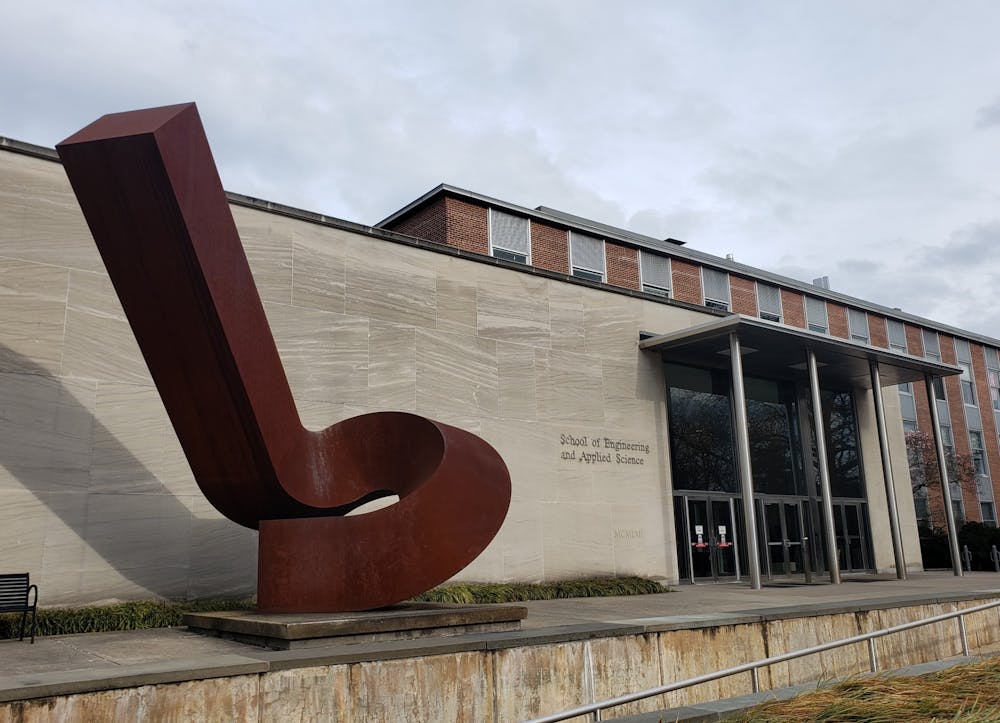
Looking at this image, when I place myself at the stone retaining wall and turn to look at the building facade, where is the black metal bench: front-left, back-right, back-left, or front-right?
front-left

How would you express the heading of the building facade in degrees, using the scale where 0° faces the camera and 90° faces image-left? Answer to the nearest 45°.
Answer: approximately 315°

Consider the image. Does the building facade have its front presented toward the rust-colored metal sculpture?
no

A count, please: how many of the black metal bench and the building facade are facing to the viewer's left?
0

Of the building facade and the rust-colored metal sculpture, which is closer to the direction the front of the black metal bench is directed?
the rust-colored metal sculpture

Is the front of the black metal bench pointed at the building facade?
no

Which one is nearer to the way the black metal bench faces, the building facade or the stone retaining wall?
the stone retaining wall

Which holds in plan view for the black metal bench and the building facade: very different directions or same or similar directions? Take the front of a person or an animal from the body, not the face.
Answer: same or similar directions

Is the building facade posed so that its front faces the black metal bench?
no

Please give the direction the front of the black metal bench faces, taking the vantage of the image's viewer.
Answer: facing the viewer and to the right of the viewer
